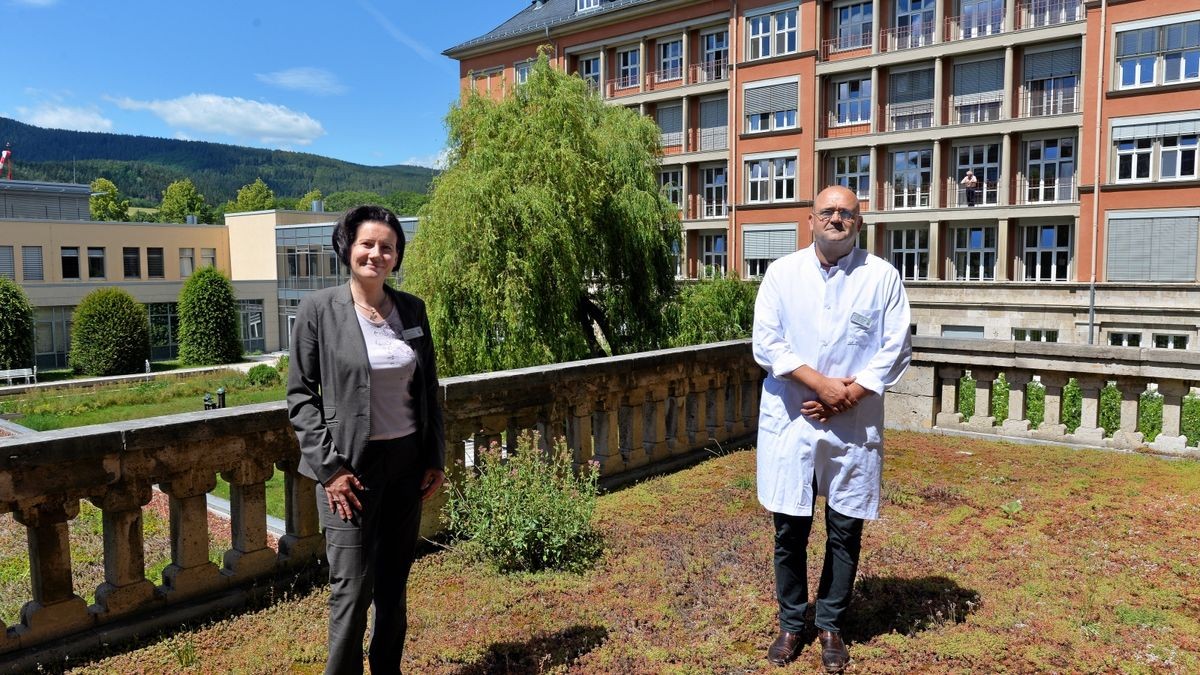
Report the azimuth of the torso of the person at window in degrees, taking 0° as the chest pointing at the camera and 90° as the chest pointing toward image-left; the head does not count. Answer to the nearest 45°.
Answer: approximately 0°

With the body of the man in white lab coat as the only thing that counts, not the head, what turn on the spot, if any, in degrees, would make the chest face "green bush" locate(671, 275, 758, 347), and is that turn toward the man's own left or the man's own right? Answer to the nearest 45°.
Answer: approximately 180°

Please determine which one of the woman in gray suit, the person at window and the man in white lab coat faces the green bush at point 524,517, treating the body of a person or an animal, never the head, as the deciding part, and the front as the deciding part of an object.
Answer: the person at window

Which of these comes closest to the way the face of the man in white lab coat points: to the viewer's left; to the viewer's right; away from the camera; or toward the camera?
toward the camera

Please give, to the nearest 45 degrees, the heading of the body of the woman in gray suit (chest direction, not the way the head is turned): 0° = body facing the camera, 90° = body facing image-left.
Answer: approximately 315°

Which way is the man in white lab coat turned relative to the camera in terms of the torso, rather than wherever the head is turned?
toward the camera

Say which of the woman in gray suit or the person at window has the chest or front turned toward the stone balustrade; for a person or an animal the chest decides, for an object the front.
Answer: the person at window

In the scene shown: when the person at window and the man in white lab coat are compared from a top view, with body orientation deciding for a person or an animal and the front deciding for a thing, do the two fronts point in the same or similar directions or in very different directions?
same or similar directions

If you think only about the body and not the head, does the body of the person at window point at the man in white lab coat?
yes

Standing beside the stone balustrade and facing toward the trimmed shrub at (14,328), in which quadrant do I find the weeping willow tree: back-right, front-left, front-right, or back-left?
front-right

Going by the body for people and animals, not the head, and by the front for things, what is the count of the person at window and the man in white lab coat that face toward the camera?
2
